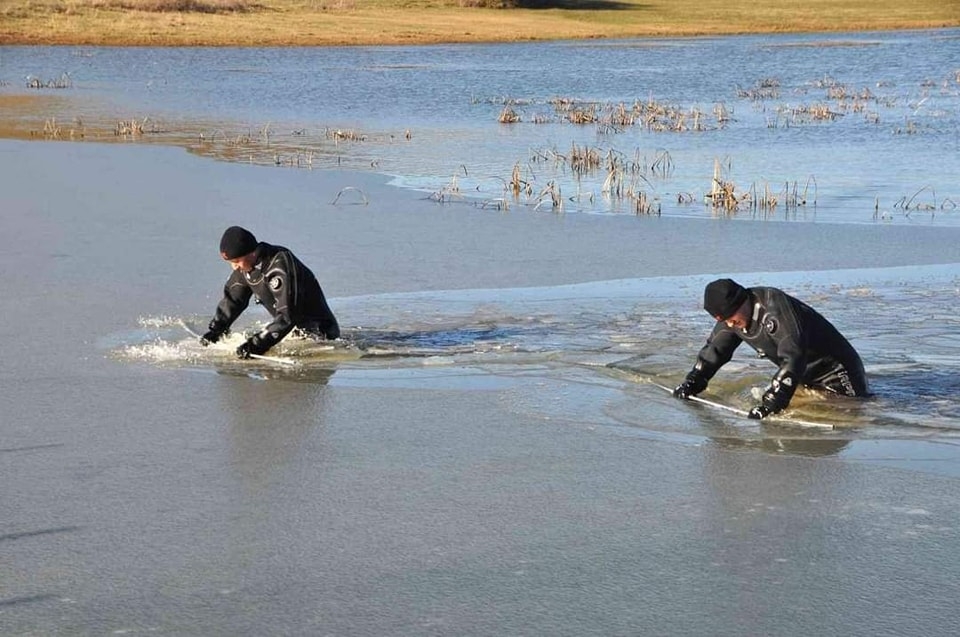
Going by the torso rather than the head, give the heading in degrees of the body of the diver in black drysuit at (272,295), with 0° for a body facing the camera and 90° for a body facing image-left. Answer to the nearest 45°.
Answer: approximately 45°

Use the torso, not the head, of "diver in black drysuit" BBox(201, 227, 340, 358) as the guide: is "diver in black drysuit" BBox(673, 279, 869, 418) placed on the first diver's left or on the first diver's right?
on the first diver's left
